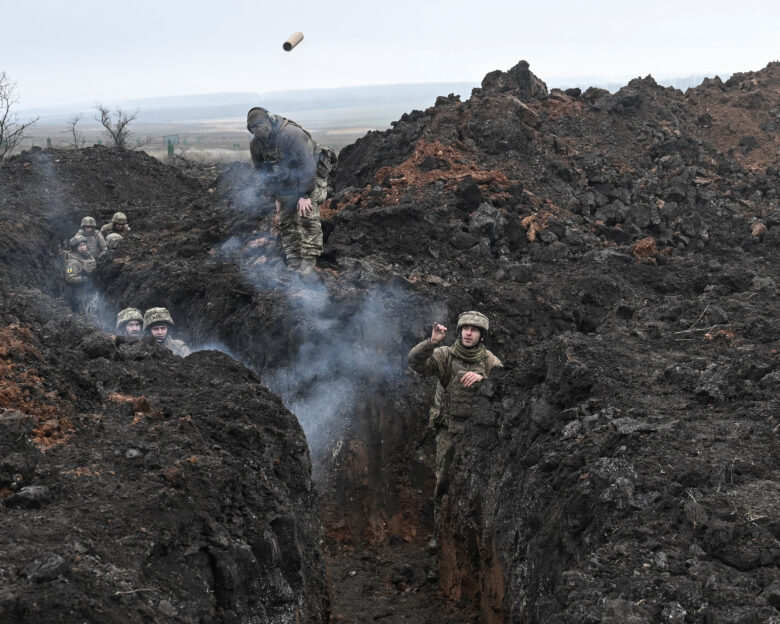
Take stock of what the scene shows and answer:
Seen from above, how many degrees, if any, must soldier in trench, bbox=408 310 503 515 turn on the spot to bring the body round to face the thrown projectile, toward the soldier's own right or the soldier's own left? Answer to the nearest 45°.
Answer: approximately 135° to the soldier's own right

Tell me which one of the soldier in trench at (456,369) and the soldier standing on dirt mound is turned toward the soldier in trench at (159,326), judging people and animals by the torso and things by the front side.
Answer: the soldier standing on dirt mound

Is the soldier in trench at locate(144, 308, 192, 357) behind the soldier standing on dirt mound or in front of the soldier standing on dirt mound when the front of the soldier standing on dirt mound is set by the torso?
in front

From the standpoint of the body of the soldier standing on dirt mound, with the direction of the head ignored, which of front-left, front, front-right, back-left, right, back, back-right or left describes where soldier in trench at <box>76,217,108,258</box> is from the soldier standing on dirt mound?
right

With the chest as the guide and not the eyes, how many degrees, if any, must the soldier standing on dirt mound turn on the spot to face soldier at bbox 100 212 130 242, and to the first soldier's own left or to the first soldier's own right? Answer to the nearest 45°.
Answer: approximately 90° to the first soldier's own right

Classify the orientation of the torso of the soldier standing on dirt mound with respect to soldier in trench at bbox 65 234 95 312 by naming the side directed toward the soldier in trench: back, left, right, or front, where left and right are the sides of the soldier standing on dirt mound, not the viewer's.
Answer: right

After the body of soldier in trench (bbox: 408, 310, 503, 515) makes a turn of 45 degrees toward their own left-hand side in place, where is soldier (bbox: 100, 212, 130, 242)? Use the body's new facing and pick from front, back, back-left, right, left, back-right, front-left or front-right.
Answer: back

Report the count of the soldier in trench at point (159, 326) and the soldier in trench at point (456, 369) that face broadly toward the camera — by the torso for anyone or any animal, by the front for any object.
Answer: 2

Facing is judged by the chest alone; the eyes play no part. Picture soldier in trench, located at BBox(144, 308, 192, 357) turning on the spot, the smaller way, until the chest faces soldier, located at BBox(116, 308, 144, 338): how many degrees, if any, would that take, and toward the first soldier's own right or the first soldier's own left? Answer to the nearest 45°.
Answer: approximately 135° to the first soldier's own right

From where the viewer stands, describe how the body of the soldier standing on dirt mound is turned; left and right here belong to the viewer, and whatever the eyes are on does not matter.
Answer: facing the viewer and to the left of the viewer

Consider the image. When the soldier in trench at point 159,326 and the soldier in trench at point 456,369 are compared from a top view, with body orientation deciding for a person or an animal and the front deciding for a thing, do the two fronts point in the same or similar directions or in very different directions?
same or similar directions

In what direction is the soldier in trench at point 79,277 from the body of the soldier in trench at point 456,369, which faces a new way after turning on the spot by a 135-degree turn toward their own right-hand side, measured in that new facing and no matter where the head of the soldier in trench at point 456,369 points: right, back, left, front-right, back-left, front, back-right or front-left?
front

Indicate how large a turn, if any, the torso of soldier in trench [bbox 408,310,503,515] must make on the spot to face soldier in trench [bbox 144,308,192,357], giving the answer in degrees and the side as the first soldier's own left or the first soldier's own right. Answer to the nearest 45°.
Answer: approximately 90° to the first soldier's own right

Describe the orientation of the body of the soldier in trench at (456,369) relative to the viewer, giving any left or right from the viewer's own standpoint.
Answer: facing the viewer

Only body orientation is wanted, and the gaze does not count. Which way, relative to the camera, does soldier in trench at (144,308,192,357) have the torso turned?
toward the camera
